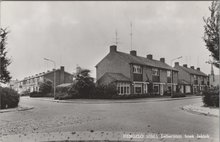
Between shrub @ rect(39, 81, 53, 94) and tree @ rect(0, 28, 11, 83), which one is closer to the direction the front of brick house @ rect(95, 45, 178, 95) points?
the tree

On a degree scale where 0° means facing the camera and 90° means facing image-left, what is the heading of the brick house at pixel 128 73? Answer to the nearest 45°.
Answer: approximately 315°

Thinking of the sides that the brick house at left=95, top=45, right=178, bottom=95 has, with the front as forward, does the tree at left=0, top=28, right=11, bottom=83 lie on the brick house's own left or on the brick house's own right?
on the brick house's own right

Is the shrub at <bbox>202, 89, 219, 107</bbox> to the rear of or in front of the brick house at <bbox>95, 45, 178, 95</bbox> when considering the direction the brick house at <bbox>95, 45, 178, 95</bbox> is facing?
in front

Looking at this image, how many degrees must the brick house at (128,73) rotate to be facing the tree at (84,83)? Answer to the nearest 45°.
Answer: approximately 90° to its right

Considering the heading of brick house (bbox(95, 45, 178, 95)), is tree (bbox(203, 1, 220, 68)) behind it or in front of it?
in front
